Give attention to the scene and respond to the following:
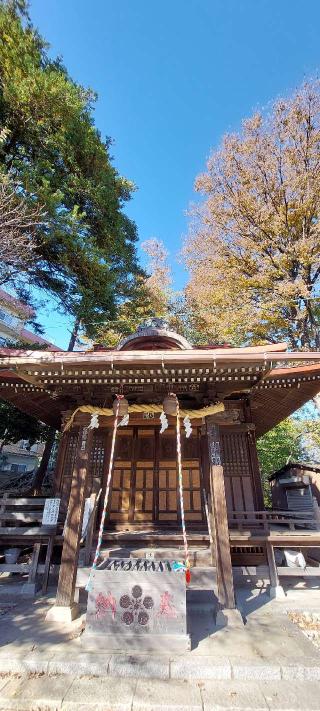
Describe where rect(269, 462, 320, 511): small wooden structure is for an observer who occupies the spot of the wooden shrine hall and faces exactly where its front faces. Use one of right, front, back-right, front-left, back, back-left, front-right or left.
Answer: back-left

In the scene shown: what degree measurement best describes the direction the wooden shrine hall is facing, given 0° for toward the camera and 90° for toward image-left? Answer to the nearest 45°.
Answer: approximately 0°

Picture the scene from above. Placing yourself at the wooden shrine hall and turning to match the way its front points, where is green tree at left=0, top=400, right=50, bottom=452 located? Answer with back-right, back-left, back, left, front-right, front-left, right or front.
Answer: back-right

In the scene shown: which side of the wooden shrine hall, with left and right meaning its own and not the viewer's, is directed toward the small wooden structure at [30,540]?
right

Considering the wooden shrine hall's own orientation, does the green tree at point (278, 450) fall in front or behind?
behind
